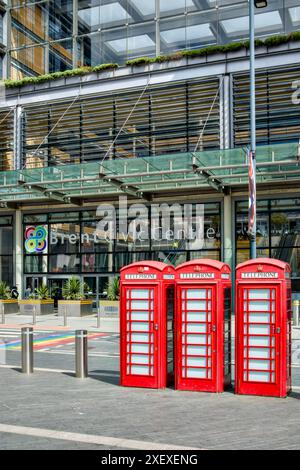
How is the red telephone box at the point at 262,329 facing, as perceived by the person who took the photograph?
facing the viewer

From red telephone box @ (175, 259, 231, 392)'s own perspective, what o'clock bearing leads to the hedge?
The hedge is roughly at 6 o'clock from the red telephone box.

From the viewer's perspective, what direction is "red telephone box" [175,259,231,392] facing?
toward the camera

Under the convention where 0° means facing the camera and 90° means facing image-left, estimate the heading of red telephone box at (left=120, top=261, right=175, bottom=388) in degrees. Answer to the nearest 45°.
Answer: approximately 0°

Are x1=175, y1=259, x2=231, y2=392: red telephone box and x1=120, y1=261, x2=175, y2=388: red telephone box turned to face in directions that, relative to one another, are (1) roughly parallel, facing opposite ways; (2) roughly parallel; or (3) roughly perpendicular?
roughly parallel

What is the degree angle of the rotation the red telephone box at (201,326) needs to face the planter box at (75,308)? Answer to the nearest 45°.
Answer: approximately 180°

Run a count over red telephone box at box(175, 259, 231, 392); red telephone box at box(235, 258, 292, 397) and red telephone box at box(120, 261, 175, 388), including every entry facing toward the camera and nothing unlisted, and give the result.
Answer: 3

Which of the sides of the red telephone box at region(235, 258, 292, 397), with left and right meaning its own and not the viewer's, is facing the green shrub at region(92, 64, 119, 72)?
back

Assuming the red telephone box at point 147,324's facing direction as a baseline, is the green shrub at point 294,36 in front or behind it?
behind

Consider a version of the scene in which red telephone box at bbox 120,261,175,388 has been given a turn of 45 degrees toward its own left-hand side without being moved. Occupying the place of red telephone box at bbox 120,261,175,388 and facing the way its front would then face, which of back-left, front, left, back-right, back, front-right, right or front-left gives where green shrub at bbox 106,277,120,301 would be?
back-left

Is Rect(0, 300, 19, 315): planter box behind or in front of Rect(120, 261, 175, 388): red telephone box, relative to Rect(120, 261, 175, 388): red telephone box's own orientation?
behind

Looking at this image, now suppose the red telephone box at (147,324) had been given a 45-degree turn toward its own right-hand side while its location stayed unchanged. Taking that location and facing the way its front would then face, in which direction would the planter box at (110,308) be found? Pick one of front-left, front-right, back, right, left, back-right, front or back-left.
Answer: back-right

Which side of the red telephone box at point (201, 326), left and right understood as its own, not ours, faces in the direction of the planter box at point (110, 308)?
back
